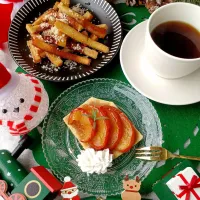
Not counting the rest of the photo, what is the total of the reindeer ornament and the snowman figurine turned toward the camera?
2

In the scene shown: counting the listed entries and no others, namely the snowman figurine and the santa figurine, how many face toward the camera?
2

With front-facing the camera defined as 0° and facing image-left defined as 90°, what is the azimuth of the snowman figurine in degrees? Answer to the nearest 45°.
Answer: approximately 0°
